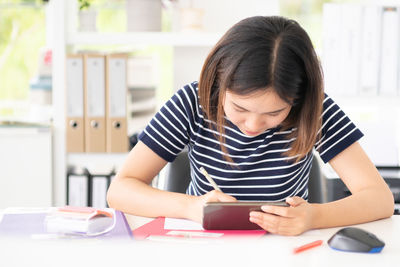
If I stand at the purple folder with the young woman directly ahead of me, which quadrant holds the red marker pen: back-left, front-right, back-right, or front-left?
front-right

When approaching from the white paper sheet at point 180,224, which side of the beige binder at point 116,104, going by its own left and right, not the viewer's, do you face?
front

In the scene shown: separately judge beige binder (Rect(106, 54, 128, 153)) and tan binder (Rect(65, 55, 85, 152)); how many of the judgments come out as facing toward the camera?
2

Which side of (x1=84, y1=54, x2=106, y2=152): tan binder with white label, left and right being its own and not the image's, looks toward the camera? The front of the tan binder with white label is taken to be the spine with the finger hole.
front

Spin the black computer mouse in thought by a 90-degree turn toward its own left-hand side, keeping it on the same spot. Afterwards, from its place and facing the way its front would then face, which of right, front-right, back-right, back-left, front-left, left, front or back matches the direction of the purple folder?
back-left

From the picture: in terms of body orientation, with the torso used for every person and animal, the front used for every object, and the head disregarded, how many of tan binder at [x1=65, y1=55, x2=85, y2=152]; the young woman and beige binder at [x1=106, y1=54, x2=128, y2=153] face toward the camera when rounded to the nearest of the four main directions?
3

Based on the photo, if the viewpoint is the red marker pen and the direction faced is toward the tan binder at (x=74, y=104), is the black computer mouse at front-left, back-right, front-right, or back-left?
back-right

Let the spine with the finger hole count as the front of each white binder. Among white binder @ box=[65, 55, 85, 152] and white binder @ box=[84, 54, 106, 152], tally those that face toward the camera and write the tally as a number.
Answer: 2

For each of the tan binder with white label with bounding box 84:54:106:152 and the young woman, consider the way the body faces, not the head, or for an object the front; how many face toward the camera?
2

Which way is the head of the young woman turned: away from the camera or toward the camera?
toward the camera

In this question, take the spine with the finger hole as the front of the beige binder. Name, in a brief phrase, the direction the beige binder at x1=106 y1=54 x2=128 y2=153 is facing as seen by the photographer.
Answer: facing the viewer

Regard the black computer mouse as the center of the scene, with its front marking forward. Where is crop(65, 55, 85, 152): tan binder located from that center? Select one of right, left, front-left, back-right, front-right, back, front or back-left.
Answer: back
